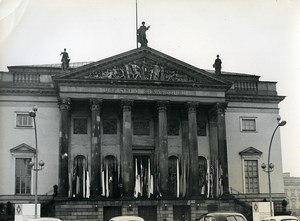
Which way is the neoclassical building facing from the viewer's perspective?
toward the camera

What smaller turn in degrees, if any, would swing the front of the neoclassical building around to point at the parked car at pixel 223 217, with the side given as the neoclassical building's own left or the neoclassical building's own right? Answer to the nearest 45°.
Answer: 0° — it already faces it
